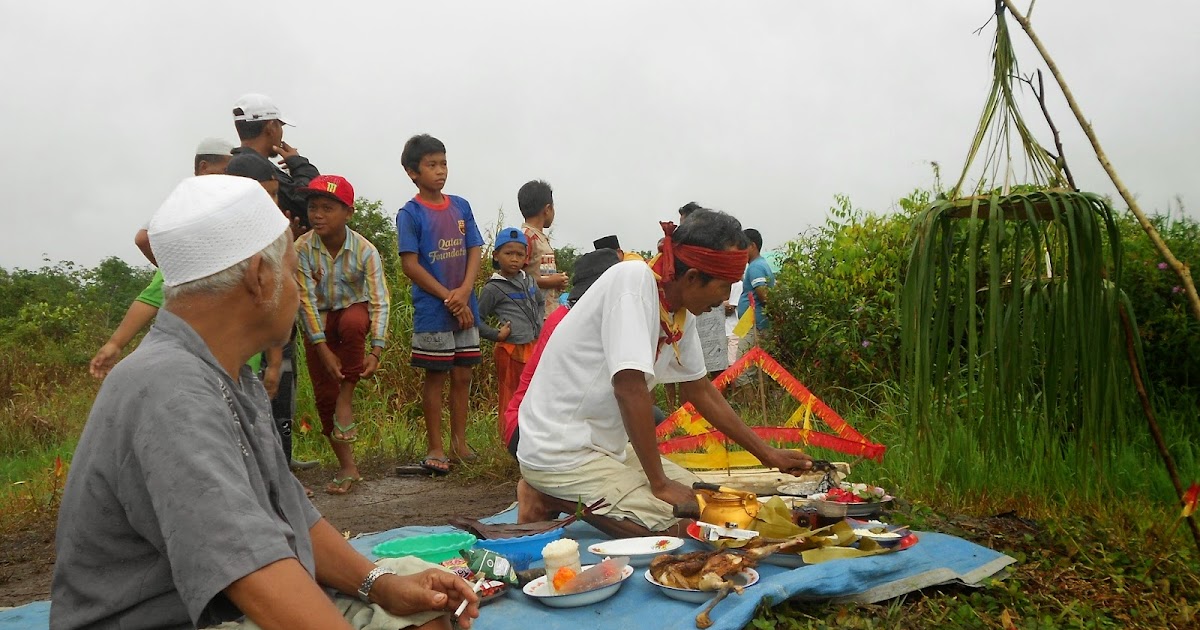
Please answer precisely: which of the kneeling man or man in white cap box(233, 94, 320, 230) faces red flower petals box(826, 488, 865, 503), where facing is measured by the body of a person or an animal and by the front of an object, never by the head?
the kneeling man

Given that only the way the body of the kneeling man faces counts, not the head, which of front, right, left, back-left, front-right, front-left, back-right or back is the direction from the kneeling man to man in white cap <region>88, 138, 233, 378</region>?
back

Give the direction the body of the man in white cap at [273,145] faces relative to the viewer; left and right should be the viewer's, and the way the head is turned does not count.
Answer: facing away from the viewer and to the right of the viewer

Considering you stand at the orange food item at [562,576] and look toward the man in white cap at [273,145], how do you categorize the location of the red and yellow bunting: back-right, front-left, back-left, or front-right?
front-right

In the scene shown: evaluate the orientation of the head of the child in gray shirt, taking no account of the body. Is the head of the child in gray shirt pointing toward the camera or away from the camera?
toward the camera

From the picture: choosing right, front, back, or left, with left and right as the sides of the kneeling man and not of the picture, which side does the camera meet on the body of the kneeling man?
right

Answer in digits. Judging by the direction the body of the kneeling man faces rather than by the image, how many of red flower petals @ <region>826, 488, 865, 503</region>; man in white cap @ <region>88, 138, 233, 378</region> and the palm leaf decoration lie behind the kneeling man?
1

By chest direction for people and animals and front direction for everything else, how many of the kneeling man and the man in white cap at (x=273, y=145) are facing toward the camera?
0

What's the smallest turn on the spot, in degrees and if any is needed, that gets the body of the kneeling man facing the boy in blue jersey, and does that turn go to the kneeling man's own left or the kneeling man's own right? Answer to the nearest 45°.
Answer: approximately 135° to the kneeling man's own left
